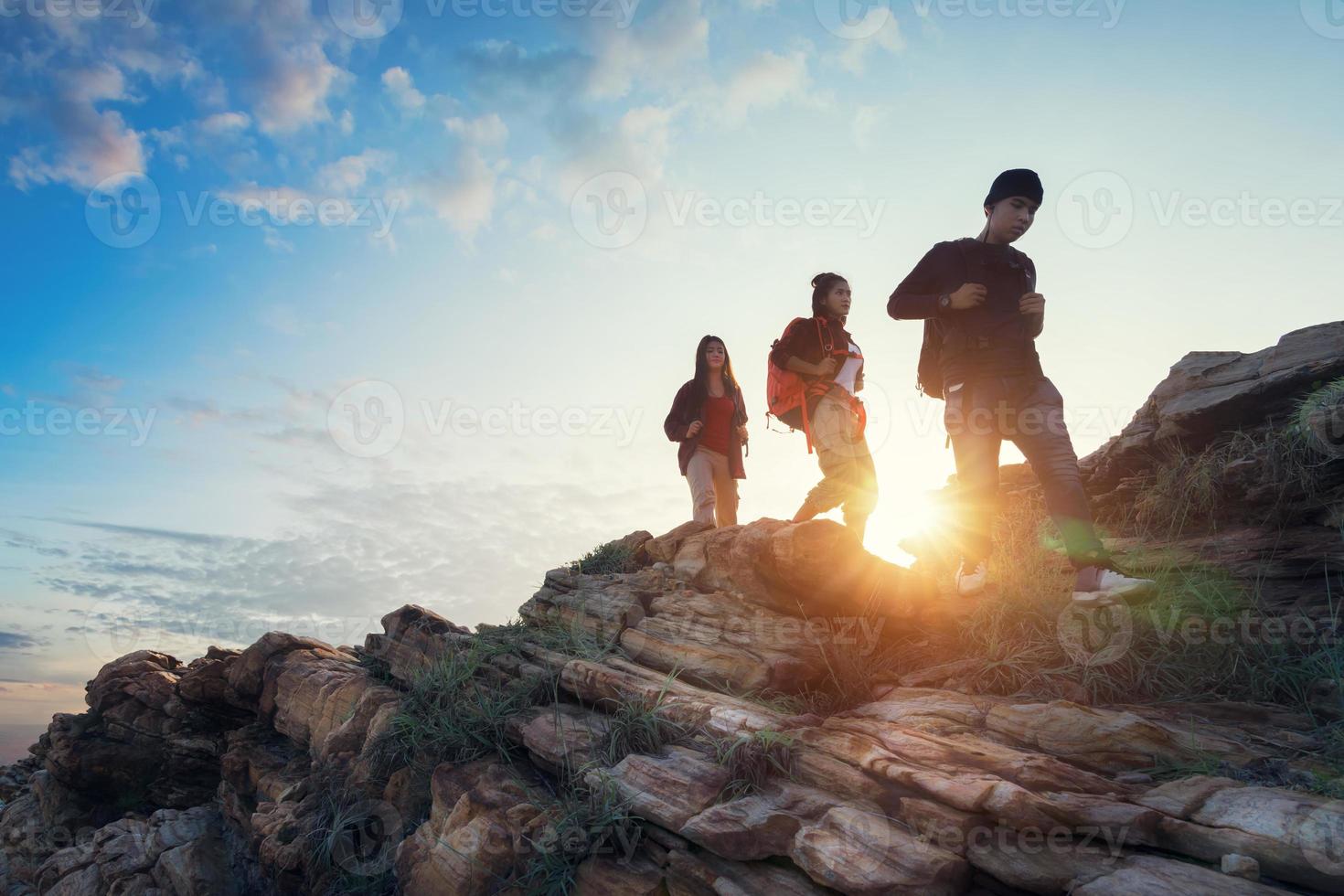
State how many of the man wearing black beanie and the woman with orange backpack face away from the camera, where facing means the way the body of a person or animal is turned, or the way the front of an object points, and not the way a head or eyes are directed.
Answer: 0

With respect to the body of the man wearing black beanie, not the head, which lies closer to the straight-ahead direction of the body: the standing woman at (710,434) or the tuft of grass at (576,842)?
the tuft of grass

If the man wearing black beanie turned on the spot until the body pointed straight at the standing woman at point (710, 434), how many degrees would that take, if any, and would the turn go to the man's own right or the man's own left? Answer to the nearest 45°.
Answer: approximately 180°

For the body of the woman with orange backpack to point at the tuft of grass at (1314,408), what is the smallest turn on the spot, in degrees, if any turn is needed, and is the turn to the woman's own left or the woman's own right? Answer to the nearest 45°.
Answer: approximately 45° to the woman's own left

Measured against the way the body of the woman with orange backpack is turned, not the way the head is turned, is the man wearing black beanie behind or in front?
in front

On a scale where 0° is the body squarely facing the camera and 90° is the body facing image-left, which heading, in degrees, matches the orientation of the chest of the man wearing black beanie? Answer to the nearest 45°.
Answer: approximately 315°

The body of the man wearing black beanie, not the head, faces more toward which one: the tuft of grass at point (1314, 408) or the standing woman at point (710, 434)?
the tuft of grass
